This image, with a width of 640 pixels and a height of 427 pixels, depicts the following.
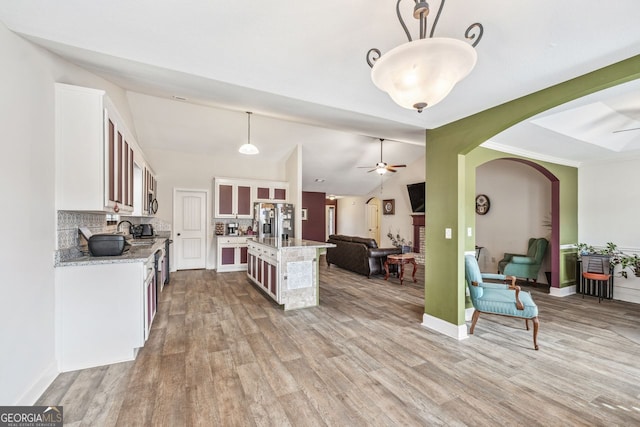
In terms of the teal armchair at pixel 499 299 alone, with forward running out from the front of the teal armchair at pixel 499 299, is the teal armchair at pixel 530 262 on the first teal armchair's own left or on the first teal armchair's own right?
on the first teal armchair's own left

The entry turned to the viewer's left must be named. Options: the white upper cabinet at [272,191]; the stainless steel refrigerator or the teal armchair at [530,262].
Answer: the teal armchair

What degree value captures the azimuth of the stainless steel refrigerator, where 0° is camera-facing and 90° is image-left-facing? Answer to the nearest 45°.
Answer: approximately 0°

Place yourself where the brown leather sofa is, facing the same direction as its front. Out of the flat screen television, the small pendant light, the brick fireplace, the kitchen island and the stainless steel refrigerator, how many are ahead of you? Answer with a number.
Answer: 2

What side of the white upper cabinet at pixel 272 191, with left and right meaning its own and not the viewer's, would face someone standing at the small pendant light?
front

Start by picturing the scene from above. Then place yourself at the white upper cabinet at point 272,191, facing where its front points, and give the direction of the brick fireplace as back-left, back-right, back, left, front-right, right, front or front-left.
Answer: left

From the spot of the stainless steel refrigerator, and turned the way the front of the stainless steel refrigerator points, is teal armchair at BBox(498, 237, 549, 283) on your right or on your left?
on your left

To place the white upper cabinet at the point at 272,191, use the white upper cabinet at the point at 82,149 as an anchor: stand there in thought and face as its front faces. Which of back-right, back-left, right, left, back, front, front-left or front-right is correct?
front-left

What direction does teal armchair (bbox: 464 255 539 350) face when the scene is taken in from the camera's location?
facing to the right of the viewer

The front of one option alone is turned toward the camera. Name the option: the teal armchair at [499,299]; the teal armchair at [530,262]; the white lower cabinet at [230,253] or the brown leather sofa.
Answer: the white lower cabinet

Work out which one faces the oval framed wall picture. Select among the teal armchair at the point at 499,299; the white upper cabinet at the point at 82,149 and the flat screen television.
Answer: the white upper cabinet

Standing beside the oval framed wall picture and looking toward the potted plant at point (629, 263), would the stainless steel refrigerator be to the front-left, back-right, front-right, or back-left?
back-right

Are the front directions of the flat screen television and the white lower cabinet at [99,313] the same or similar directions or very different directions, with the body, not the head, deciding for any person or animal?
very different directions

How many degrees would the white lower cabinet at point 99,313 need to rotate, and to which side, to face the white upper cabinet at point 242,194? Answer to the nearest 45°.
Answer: approximately 45° to its left
